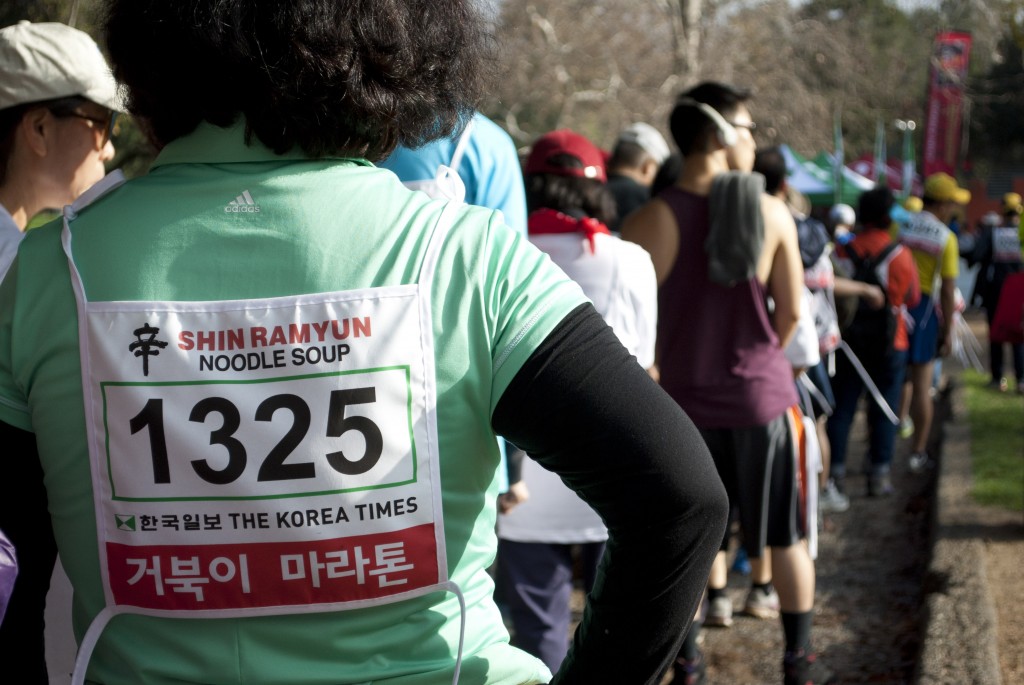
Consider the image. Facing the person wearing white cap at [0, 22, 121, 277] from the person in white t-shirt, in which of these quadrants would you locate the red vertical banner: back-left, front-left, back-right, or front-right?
back-right

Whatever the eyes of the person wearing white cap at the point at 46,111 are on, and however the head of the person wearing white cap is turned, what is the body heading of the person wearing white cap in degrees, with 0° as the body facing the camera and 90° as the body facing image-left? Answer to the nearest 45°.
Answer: approximately 270°

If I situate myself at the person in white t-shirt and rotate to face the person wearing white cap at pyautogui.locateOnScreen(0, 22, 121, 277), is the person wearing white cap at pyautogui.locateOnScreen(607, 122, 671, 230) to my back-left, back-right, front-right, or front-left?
back-right

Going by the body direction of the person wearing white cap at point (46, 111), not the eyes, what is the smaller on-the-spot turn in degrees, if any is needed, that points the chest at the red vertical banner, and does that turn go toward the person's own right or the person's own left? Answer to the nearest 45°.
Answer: approximately 45° to the person's own left

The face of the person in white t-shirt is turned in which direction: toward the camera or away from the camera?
away from the camera
